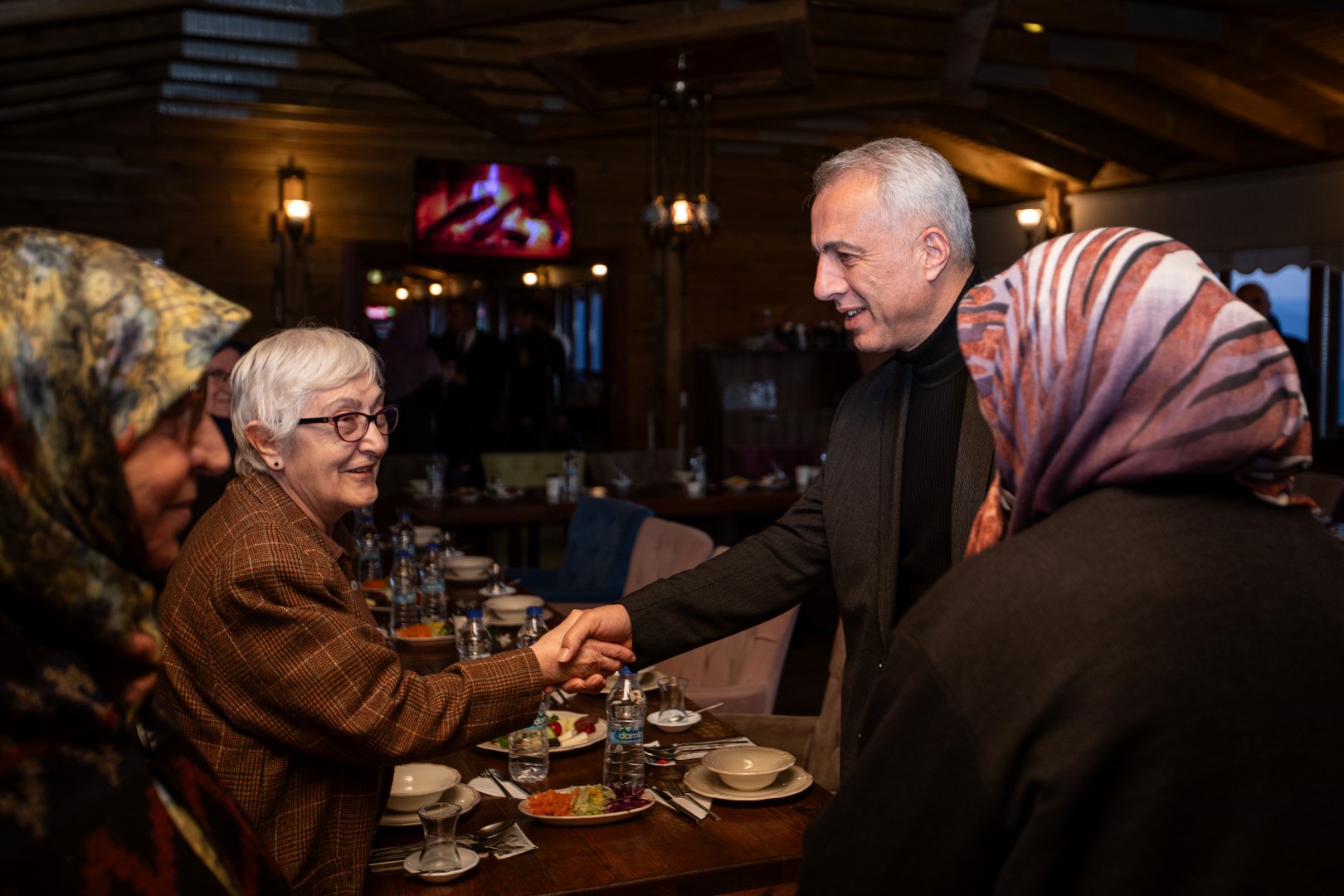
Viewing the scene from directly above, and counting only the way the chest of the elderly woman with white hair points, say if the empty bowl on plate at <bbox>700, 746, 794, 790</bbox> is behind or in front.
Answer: in front

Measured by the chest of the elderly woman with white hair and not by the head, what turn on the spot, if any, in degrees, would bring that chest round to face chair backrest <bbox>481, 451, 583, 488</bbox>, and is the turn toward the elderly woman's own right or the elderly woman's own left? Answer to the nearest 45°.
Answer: approximately 90° to the elderly woman's own left

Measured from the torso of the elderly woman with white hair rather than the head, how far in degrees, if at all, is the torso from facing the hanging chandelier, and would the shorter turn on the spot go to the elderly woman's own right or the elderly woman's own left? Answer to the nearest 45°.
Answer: approximately 90° to the elderly woman's own left

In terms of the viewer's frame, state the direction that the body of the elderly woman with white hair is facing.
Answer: to the viewer's right

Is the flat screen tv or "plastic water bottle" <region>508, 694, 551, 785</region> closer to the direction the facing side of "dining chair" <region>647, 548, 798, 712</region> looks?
the plastic water bottle

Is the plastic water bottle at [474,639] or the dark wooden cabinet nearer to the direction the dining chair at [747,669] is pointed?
the plastic water bottle

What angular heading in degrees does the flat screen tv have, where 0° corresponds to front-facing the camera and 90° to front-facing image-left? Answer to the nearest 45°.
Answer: approximately 0°

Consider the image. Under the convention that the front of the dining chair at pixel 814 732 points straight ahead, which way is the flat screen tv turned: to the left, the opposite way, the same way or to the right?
to the left

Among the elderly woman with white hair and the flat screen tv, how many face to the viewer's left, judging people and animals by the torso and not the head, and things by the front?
0
